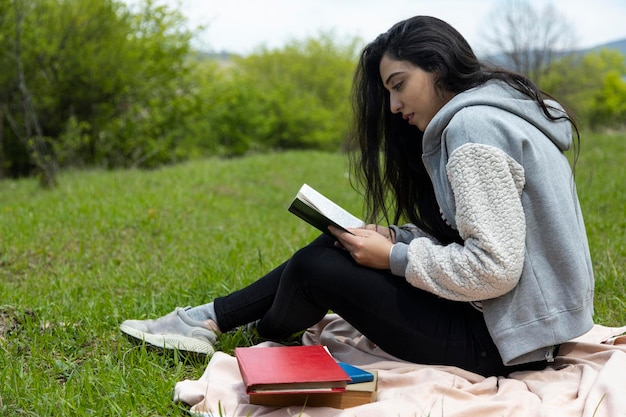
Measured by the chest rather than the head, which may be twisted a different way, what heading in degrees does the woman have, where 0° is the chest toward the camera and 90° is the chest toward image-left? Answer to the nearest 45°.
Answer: approximately 90°

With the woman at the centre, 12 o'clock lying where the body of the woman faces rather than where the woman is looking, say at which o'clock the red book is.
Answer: The red book is roughly at 11 o'clock from the woman.

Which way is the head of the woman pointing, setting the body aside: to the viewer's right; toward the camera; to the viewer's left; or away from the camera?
to the viewer's left

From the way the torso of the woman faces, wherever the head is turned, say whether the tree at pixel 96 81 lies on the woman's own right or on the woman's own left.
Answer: on the woman's own right

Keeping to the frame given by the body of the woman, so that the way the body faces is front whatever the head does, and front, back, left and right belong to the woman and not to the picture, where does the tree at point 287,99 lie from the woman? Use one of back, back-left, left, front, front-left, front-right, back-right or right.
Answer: right

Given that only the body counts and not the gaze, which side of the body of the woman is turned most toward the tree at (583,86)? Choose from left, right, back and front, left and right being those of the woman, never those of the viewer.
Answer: right

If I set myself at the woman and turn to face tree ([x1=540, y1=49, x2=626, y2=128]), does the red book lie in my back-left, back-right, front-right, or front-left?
back-left
